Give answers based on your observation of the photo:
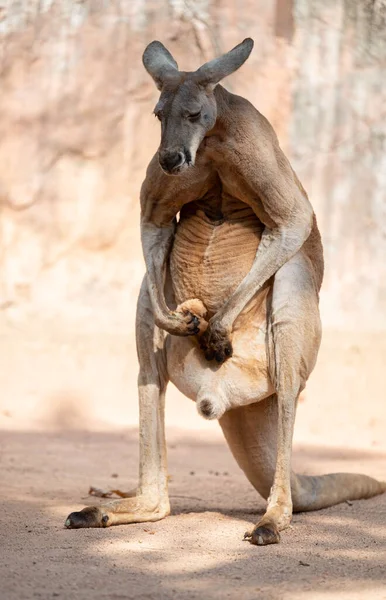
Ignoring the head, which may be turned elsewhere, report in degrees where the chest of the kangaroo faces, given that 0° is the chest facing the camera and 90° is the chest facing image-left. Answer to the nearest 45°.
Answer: approximately 45°
